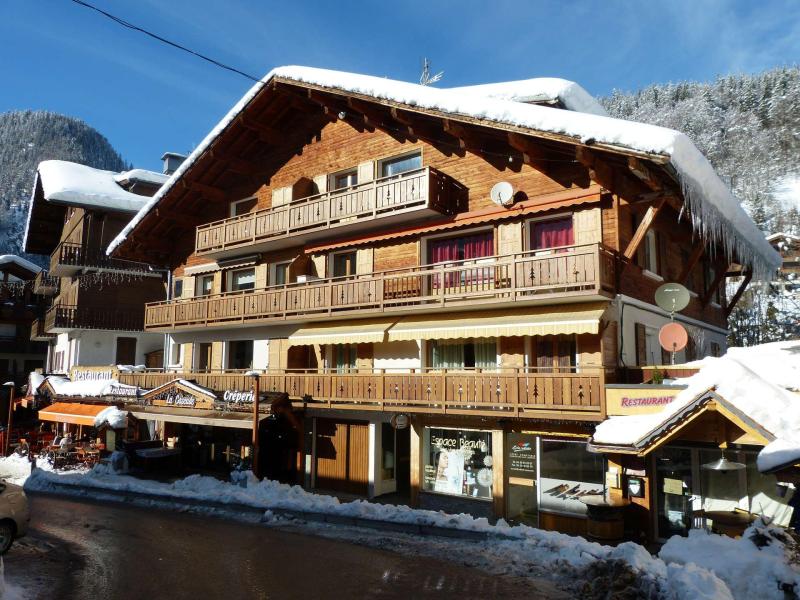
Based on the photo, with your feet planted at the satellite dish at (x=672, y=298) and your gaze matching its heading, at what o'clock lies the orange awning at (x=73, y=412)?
The orange awning is roughly at 3 o'clock from the satellite dish.

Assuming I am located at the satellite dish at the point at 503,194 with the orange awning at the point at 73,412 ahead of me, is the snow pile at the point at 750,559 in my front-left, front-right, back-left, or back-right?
back-left

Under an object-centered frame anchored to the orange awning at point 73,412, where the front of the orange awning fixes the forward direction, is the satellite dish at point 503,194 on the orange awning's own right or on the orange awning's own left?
on the orange awning's own left

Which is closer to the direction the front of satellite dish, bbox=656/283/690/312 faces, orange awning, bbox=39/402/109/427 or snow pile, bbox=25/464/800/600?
the snow pile

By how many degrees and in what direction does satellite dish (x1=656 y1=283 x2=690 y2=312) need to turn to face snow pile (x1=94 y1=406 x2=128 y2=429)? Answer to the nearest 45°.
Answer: approximately 90° to its right

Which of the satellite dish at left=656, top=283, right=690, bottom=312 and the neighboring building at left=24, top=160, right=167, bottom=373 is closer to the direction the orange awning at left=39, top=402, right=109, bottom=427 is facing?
the satellite dish

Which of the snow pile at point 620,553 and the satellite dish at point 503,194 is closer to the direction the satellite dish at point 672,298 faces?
the snow pile

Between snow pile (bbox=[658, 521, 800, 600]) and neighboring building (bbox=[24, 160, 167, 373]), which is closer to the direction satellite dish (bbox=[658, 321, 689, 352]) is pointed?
the snow pile

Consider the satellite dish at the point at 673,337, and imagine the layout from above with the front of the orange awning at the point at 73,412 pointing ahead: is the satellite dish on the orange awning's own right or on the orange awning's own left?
on the orange awning's own left

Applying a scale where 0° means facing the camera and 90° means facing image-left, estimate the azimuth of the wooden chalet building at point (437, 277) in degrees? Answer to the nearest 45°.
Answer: approximately 45°

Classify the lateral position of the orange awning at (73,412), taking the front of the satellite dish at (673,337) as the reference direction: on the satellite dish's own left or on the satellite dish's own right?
on the satellite dish's own right
